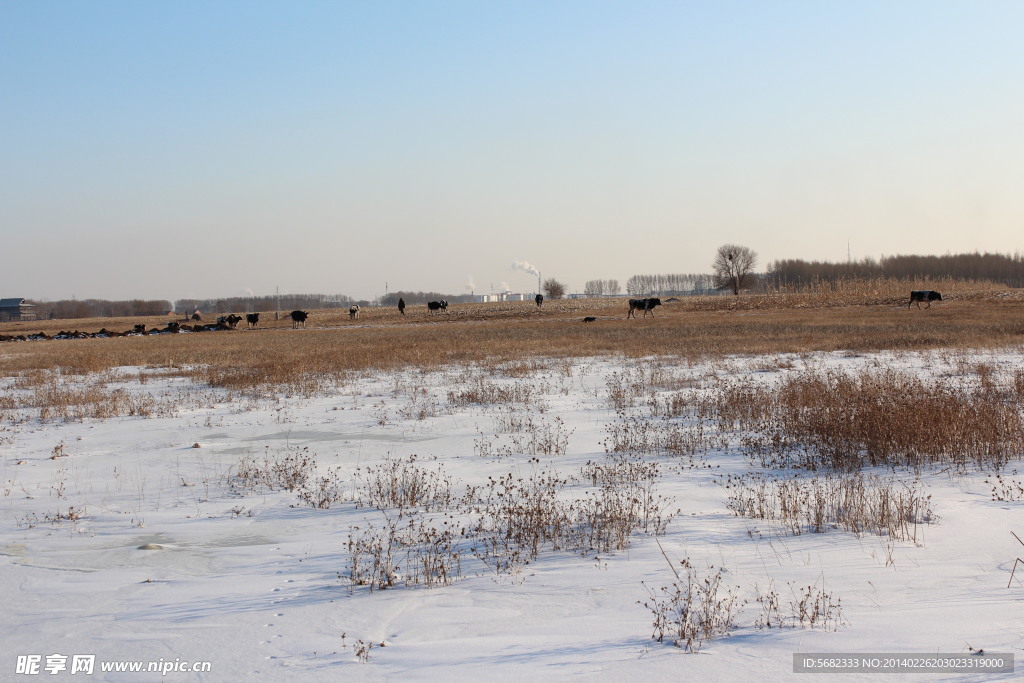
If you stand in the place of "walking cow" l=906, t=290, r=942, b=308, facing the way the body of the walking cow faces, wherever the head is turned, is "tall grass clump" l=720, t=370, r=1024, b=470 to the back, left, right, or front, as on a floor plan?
right

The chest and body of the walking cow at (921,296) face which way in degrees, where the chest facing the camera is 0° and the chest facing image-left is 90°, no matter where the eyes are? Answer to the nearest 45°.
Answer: approximately 270°

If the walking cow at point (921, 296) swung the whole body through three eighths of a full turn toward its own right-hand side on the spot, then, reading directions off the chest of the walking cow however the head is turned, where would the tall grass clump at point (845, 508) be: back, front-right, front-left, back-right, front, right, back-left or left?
front-left
